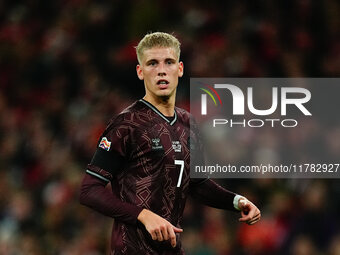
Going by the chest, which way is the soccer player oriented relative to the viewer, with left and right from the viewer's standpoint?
facing the viewer and to the right of the viewer
